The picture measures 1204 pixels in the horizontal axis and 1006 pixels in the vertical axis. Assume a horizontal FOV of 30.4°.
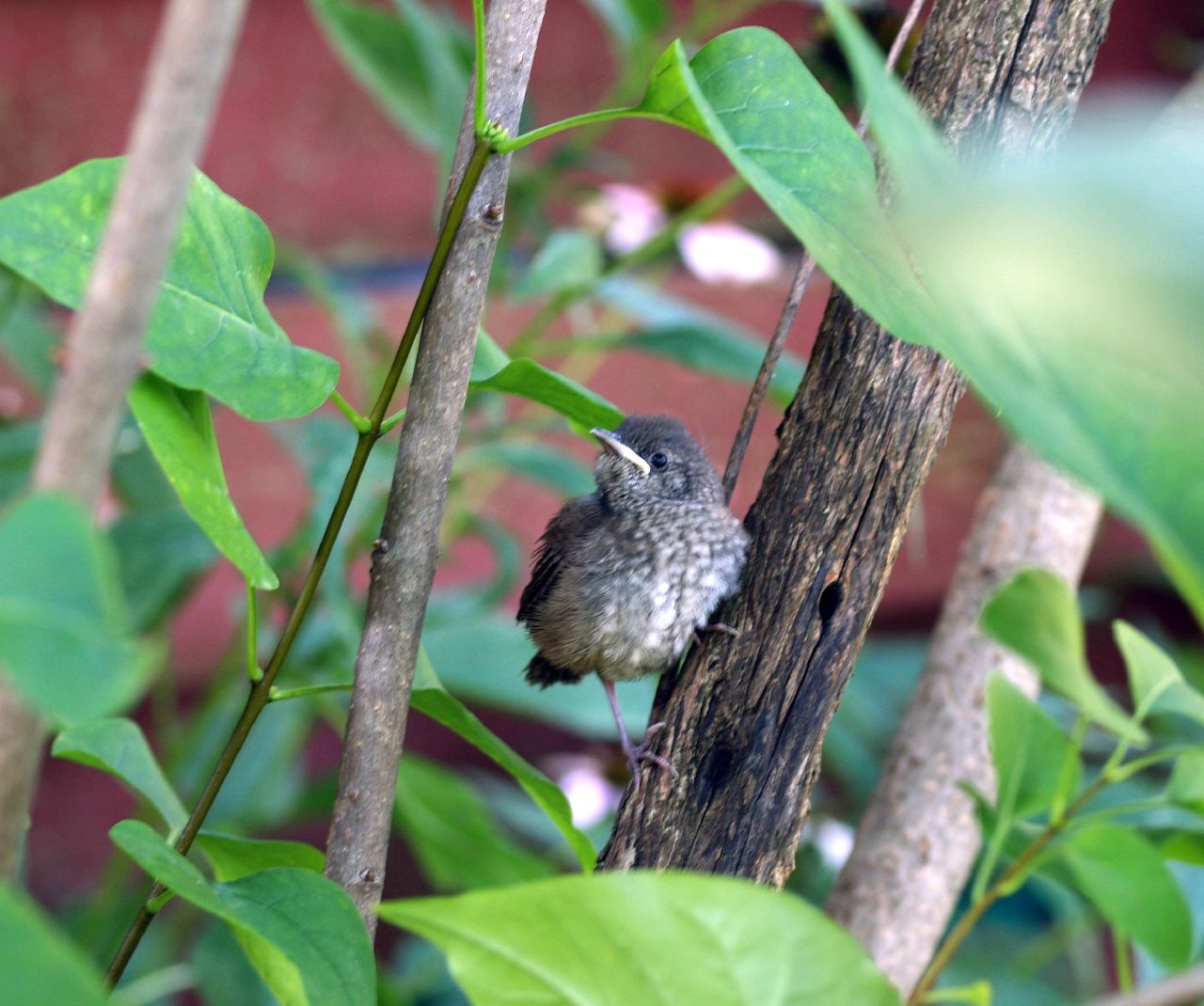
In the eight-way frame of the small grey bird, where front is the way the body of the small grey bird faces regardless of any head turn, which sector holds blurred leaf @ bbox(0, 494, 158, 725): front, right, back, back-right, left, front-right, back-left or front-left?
front-right

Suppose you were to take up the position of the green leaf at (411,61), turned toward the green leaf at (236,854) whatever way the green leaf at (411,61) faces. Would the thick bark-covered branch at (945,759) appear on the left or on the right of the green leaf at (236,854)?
left

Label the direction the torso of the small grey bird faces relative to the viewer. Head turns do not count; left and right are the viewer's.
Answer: facing the viewer and to the right of the viewer

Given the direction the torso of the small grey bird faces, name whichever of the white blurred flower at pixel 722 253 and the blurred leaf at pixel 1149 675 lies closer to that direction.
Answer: the blurred leaf

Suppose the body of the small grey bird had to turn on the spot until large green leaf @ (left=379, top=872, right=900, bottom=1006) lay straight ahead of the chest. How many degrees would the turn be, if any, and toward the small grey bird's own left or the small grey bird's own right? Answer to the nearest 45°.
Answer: approximately 45° to the small grey bird's own right
